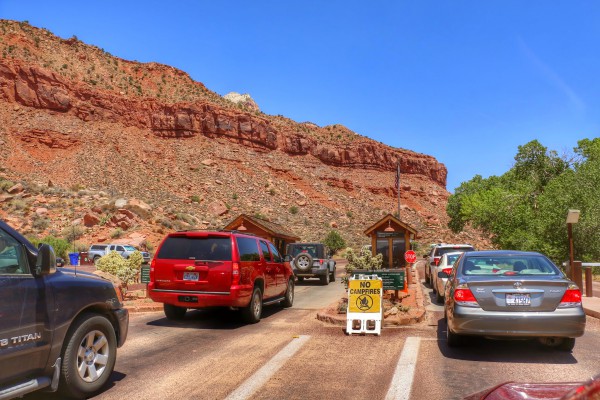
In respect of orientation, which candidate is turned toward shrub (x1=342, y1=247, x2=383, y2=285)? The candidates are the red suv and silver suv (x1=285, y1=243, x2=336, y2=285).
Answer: the red suv

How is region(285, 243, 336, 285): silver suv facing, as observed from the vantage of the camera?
facing away from the viewer

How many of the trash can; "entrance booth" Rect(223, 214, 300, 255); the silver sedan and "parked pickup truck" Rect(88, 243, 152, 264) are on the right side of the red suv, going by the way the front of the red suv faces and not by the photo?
1

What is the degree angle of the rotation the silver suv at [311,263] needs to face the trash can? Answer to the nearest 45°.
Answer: approximately 45° to its left

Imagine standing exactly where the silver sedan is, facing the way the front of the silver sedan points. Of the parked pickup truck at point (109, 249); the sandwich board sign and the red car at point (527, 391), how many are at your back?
1

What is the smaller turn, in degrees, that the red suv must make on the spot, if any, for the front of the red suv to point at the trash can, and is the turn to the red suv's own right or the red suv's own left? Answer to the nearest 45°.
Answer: approximately 45° to the red suv's own left

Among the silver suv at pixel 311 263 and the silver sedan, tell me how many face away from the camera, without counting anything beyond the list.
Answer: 2

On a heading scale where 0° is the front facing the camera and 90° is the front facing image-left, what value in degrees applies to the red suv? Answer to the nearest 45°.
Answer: approximately 225°

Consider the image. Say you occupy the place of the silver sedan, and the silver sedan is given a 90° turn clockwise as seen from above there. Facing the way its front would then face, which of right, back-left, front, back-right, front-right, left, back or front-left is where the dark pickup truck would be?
back-right

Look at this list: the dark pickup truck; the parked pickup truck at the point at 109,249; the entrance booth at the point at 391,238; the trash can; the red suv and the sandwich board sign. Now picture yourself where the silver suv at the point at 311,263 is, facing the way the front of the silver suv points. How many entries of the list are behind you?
3

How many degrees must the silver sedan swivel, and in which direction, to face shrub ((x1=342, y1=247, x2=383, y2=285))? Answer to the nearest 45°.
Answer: approximately 45° to its left

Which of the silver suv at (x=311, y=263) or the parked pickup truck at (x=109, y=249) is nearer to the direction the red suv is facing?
the silver suv

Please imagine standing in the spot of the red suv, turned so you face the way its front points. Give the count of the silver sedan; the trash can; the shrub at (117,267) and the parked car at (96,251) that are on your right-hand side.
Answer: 1

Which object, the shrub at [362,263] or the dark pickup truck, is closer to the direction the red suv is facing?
the shrub

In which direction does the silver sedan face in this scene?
away from the camera
